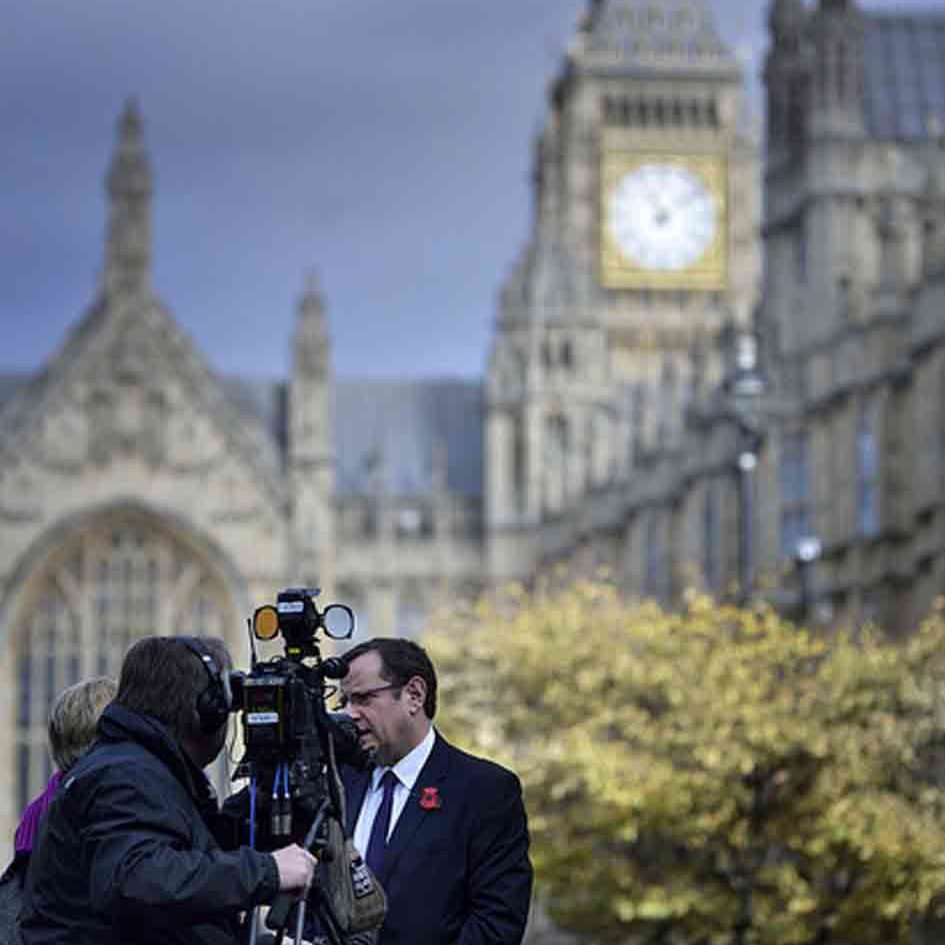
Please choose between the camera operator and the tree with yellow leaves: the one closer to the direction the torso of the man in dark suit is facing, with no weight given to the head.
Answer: the camera operator

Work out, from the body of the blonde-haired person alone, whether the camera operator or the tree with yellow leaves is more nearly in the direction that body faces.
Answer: the tree with yellow leaves

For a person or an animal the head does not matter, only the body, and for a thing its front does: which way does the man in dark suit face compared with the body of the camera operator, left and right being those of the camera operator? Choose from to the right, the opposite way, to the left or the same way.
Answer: the opposite way

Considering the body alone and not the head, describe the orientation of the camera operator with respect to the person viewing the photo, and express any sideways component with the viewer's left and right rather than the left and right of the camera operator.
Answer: facing away from the viewer and to the right of the viewer

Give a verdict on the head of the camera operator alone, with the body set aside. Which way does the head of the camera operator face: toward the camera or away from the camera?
away from the camera

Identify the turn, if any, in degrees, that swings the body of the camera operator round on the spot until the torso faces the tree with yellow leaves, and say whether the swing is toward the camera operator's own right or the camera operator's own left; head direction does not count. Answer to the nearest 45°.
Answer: approximately 45° to the camera operator's own left

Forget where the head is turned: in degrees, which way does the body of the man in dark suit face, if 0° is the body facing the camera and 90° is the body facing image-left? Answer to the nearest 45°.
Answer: approximately 45°

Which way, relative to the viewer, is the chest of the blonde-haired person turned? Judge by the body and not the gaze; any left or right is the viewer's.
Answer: facing away from the viewer and to the right of the viewer
